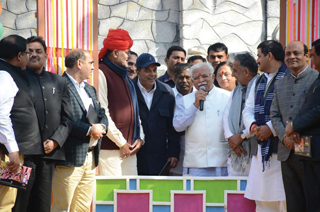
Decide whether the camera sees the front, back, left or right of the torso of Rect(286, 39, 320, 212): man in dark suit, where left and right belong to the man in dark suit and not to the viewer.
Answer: left

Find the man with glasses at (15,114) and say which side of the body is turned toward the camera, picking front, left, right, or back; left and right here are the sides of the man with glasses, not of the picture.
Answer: right

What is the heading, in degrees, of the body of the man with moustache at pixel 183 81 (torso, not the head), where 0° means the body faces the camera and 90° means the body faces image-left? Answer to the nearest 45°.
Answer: approximately 0°

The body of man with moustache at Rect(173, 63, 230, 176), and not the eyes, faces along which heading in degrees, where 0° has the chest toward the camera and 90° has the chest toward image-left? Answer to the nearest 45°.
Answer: approximately 0°

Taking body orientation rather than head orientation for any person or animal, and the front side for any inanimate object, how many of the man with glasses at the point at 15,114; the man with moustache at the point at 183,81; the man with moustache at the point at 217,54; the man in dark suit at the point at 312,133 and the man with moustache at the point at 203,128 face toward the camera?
3
